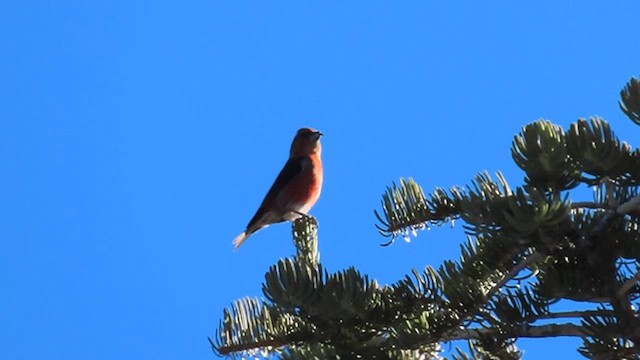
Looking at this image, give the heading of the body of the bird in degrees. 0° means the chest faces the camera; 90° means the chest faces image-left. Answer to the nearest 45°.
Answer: approximately 270°
